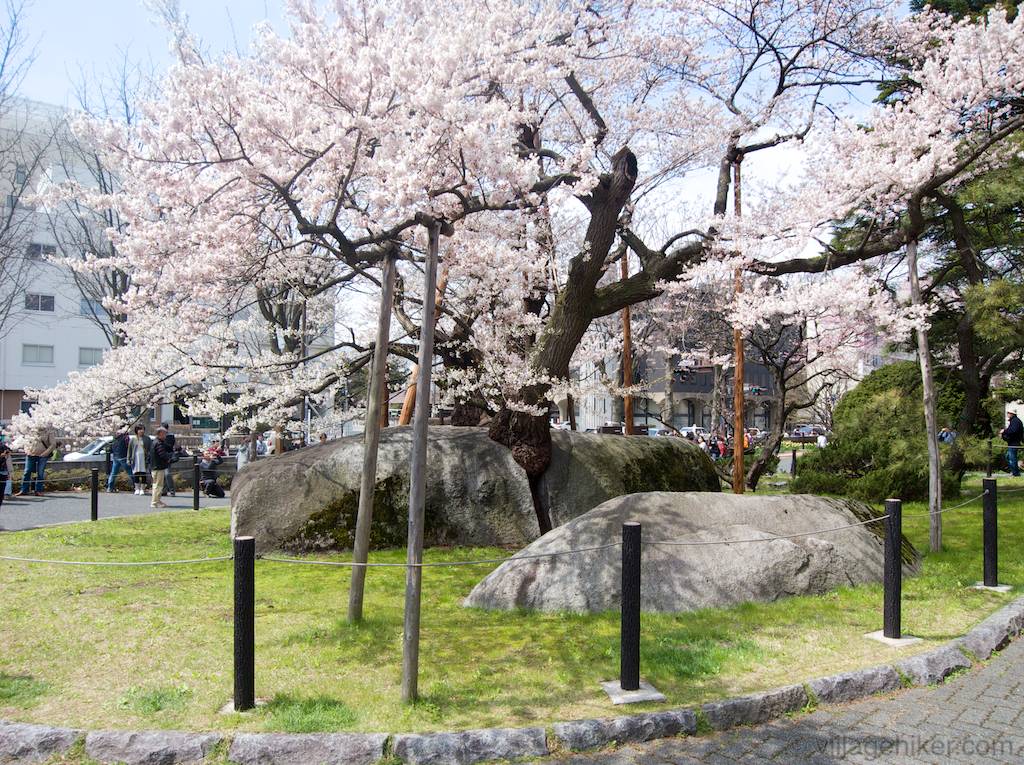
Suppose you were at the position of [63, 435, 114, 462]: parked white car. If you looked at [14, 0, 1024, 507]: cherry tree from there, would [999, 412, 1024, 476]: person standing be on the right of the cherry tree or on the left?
left

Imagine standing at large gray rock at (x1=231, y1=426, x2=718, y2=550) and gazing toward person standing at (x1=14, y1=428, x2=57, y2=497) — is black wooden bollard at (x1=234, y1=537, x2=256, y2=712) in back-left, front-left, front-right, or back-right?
back-left

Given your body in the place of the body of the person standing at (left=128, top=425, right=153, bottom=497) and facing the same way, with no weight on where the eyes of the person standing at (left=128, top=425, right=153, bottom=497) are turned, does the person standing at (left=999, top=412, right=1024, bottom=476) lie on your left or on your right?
on your left

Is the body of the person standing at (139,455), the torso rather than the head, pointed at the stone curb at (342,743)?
yes

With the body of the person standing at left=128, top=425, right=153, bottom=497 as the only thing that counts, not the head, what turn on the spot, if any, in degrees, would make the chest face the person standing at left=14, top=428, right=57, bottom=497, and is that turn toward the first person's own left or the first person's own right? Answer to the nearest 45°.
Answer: approximately 45° to the first person's own right

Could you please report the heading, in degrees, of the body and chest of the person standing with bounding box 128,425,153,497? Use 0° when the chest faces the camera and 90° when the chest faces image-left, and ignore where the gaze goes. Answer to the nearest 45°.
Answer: approximately 0°
